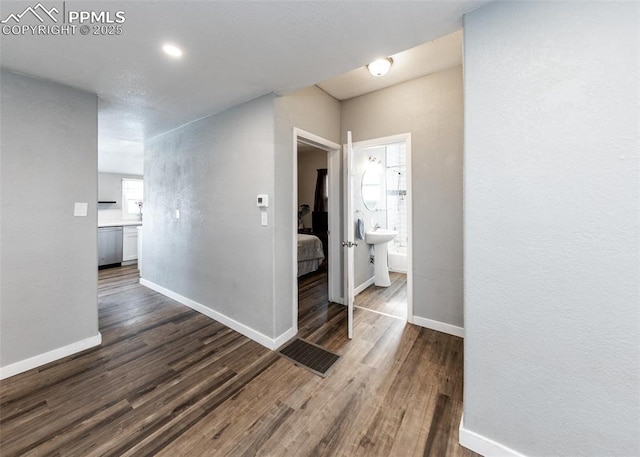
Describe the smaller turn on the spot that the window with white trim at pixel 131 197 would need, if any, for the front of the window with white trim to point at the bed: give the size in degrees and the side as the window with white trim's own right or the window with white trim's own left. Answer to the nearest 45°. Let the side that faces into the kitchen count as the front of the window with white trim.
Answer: approximately 45° to the window with white trim's own left

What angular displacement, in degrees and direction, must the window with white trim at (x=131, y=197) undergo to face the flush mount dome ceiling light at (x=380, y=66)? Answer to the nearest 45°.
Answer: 0° — it already faces it

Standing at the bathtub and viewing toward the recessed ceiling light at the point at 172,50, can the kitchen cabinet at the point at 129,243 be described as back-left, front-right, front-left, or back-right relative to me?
front-right

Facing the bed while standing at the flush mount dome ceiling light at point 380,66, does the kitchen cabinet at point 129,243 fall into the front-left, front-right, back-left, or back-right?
front-left

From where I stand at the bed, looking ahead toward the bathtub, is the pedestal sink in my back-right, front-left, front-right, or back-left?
front-right

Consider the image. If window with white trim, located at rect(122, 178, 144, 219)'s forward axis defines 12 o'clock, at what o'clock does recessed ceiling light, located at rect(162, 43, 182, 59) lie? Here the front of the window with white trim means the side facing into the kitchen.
The recessed ceiling light is roughly at 12 o'clock from the window with white trim.

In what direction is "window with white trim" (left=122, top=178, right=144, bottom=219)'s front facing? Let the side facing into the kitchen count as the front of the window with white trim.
toward the camera

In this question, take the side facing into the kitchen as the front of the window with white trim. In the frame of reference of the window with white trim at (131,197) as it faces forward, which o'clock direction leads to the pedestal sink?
The pedestal sink is roughly at 11 o'clock from the window with white trim.

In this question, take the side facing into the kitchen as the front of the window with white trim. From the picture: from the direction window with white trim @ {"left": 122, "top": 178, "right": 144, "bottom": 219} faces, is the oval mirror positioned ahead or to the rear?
ahead

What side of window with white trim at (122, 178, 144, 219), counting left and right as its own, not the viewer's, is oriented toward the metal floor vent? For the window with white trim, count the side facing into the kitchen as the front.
front

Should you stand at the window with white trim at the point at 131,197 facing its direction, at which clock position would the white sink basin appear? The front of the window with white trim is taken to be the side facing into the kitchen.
The white sink basin is roughly at 11 o'clock from the window with white trim.

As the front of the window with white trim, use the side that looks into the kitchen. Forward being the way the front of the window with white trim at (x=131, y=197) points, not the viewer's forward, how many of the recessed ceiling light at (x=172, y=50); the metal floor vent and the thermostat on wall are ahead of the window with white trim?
3
